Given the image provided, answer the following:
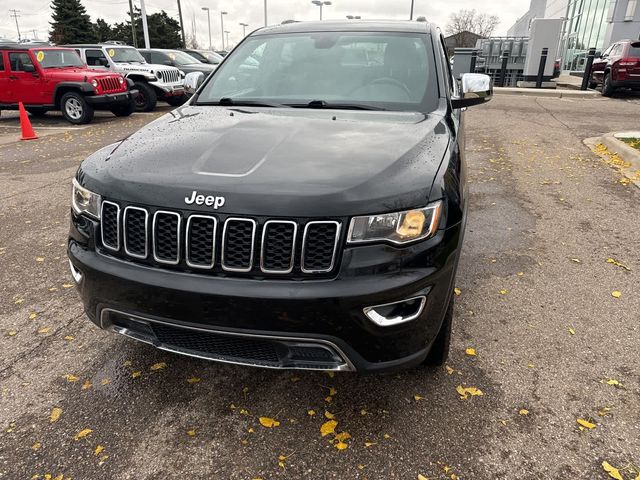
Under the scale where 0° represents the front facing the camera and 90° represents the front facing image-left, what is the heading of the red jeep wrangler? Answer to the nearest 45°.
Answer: approximately 315°

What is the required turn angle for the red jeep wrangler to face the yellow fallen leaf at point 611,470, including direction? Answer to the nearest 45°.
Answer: approximately 45° to its right

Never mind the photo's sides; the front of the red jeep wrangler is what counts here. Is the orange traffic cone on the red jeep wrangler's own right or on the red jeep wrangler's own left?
on the red jeep wrangler's own right

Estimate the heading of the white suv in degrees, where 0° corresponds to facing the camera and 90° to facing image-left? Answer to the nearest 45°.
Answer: approximately 315°

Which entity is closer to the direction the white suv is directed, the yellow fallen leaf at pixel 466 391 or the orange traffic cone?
the yellow fallen leaf

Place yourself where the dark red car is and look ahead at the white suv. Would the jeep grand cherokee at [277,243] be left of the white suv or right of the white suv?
left

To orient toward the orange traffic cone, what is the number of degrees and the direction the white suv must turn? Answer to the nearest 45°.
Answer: approximately 90° to its right

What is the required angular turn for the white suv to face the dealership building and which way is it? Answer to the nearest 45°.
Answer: approximately 45° to its left

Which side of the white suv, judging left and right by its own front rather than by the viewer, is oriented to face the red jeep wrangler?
right

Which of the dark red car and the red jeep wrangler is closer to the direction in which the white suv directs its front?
the dark red car
